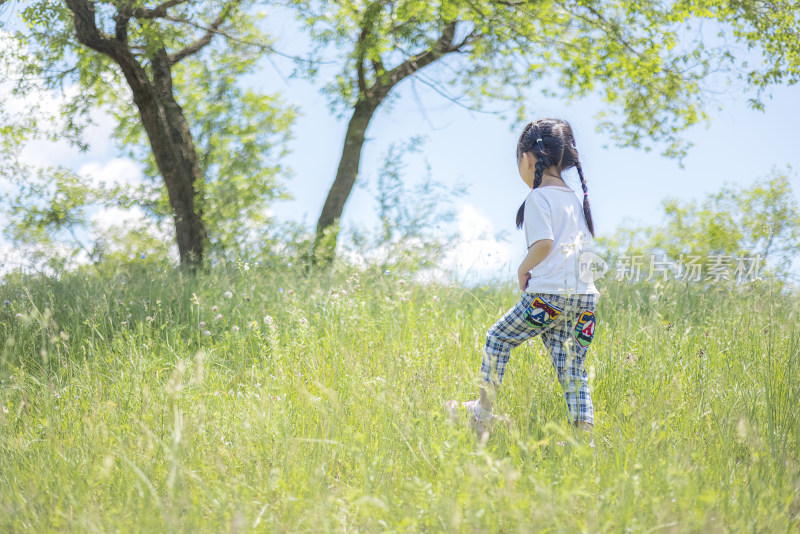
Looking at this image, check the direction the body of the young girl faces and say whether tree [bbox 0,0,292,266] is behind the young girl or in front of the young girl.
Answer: in front

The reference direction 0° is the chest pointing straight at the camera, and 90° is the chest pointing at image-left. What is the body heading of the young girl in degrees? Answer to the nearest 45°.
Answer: approximately 135°

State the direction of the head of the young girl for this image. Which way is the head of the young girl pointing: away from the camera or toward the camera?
away from the camera
